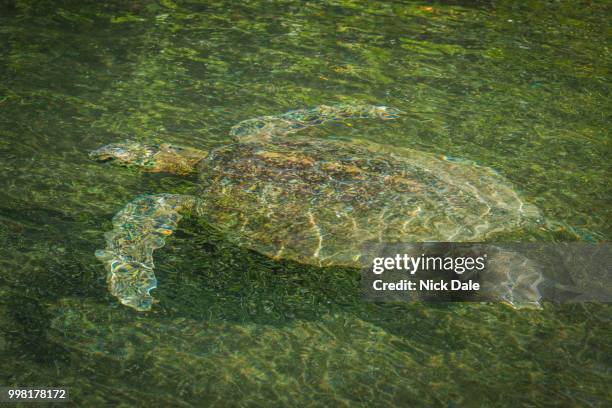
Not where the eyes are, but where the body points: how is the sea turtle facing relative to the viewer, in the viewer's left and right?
facing to the left of the viewer
